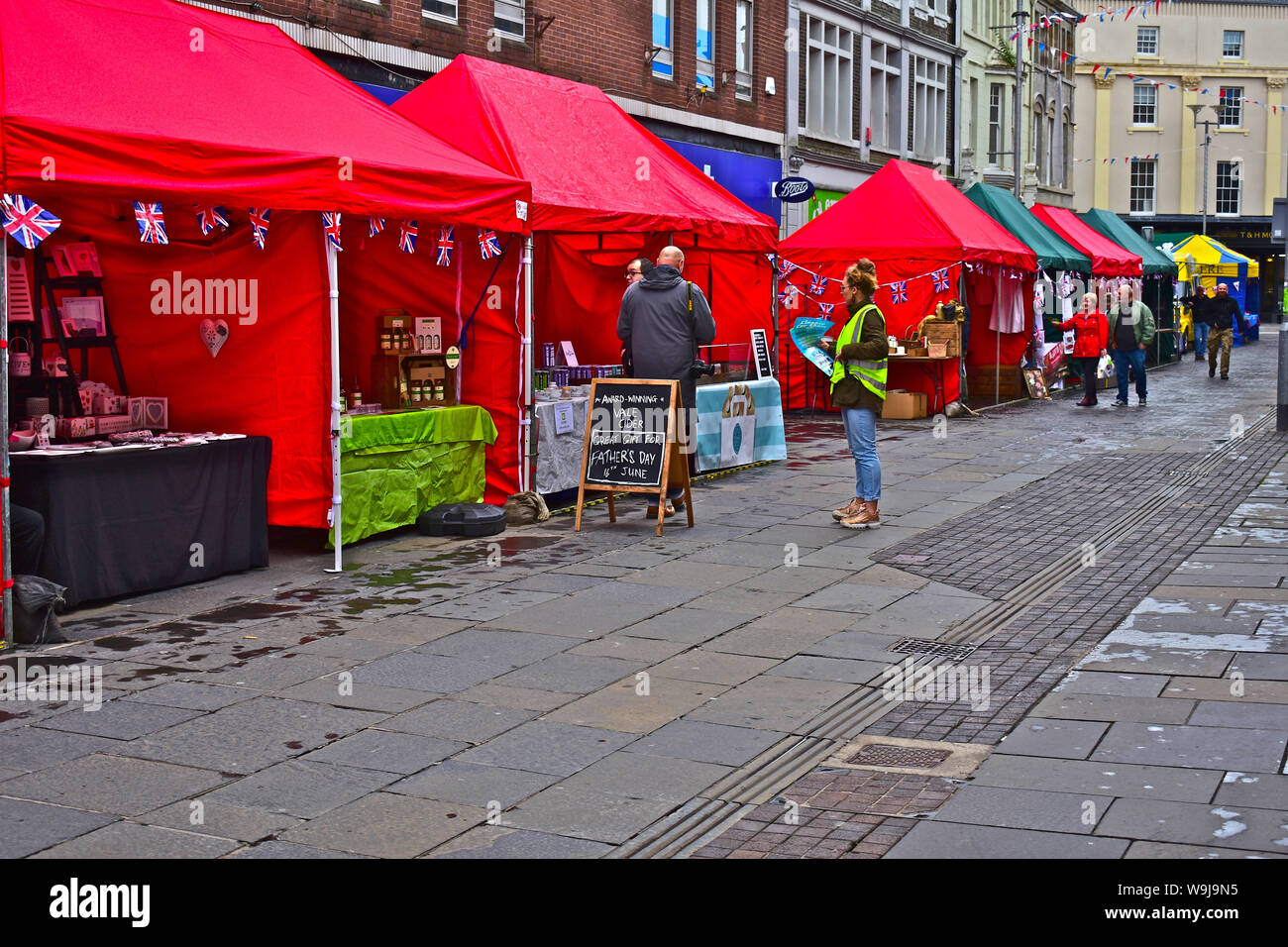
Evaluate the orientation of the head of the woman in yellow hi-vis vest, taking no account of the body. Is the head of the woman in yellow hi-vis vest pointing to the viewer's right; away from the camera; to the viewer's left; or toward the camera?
to the viewer's left

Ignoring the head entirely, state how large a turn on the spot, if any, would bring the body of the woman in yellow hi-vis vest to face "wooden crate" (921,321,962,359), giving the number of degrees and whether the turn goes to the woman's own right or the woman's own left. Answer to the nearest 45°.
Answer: approximately 90° to the woman's own right

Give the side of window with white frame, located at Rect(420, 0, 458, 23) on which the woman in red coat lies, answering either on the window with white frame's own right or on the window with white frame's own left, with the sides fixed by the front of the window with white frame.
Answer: on the window with white frame's own left

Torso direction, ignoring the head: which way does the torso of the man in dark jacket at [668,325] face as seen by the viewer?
away from the camera

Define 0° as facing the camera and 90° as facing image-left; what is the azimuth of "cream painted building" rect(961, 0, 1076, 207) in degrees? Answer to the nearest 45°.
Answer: approximately 315°

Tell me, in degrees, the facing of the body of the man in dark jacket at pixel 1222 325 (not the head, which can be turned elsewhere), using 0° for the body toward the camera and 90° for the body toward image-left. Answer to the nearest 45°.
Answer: approximately 0°

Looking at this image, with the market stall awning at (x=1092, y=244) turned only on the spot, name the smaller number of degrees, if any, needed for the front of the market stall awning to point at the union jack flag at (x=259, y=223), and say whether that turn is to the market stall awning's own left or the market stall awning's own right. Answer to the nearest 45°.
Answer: approximately 45° to the market stall awning's own right

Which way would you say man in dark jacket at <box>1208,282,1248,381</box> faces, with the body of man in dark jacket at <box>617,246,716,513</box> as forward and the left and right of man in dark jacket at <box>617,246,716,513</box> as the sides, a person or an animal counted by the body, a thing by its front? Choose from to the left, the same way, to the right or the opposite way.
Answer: the opposite way

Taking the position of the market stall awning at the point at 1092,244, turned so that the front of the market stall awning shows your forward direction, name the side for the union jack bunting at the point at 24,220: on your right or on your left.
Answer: on your right

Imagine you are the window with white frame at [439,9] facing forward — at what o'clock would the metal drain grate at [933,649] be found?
The metal drain grate is roughly at 1 o'clock from the window with white frame.

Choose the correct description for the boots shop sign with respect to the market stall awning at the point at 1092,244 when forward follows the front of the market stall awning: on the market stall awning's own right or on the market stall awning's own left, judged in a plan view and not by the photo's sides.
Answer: on the market stall awning's own right

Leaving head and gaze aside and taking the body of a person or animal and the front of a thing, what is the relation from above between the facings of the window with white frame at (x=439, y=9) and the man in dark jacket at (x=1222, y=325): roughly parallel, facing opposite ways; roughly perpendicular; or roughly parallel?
roughly perpendicular

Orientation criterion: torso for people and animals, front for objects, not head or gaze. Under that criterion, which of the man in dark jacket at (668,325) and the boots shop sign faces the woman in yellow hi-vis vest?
the boots shop sign

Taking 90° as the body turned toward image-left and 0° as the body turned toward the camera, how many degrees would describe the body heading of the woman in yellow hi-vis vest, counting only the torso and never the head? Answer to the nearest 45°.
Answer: approximately 90°
